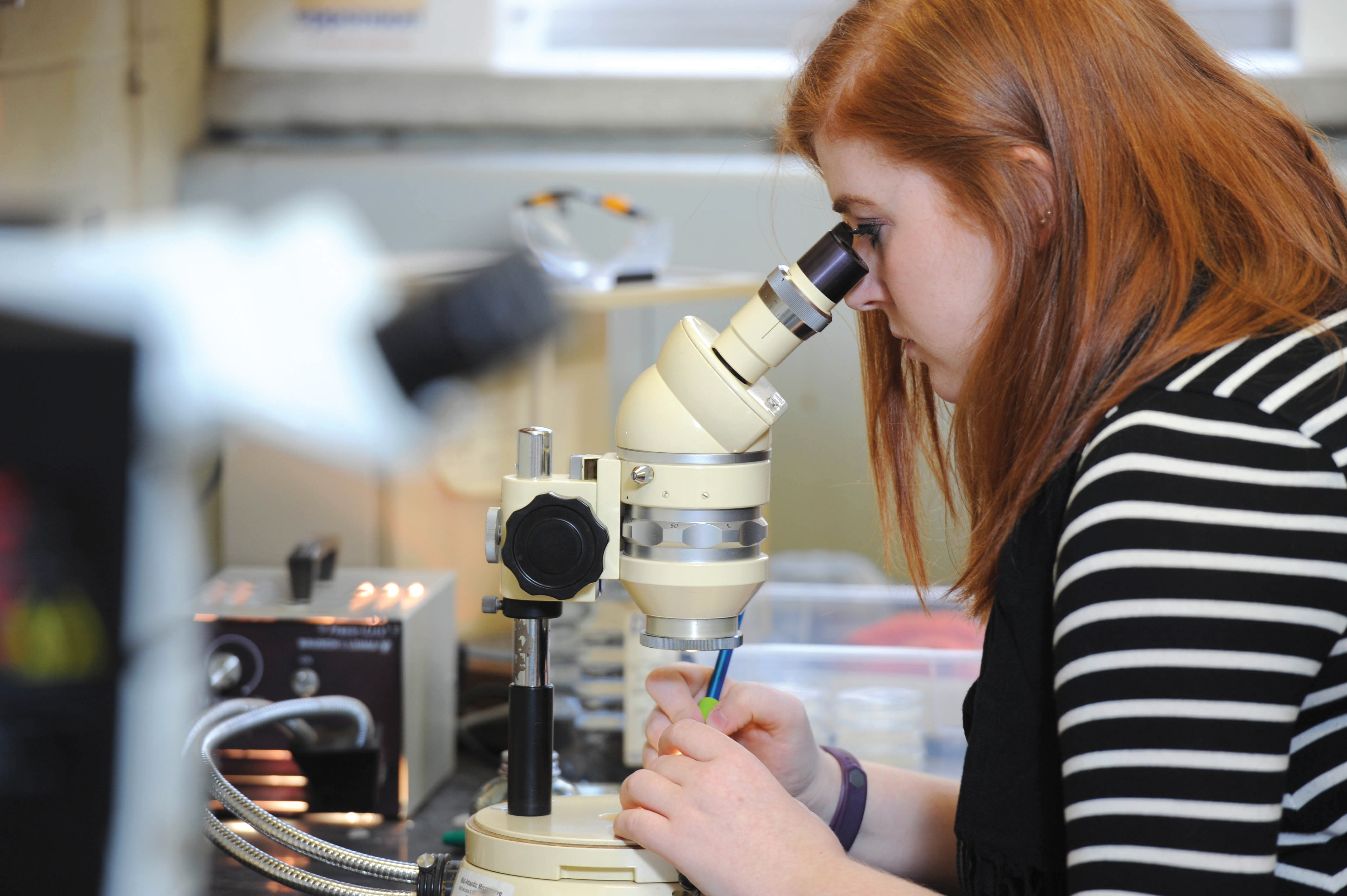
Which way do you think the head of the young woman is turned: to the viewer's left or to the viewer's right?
to the viewer's left

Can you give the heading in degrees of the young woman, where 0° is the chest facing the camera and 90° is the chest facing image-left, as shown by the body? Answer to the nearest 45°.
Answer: approximately 90°

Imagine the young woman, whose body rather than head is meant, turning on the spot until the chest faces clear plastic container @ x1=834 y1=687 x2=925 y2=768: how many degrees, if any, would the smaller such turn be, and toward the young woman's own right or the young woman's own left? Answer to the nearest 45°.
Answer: approximately 90° to the young woman's own right

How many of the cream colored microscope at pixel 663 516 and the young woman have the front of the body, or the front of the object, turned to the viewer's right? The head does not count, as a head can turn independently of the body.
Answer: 1

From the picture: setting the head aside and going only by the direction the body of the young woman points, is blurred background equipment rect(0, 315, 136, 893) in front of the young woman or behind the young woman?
in front

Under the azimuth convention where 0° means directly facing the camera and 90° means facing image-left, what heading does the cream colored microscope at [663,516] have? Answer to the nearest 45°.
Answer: approximately 270°

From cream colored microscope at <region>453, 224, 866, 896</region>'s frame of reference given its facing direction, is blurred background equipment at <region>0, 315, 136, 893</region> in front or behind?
behind

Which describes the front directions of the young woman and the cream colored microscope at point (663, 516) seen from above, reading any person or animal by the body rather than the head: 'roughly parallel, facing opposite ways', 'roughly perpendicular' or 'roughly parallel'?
roughly parallel, facing opposite ways
